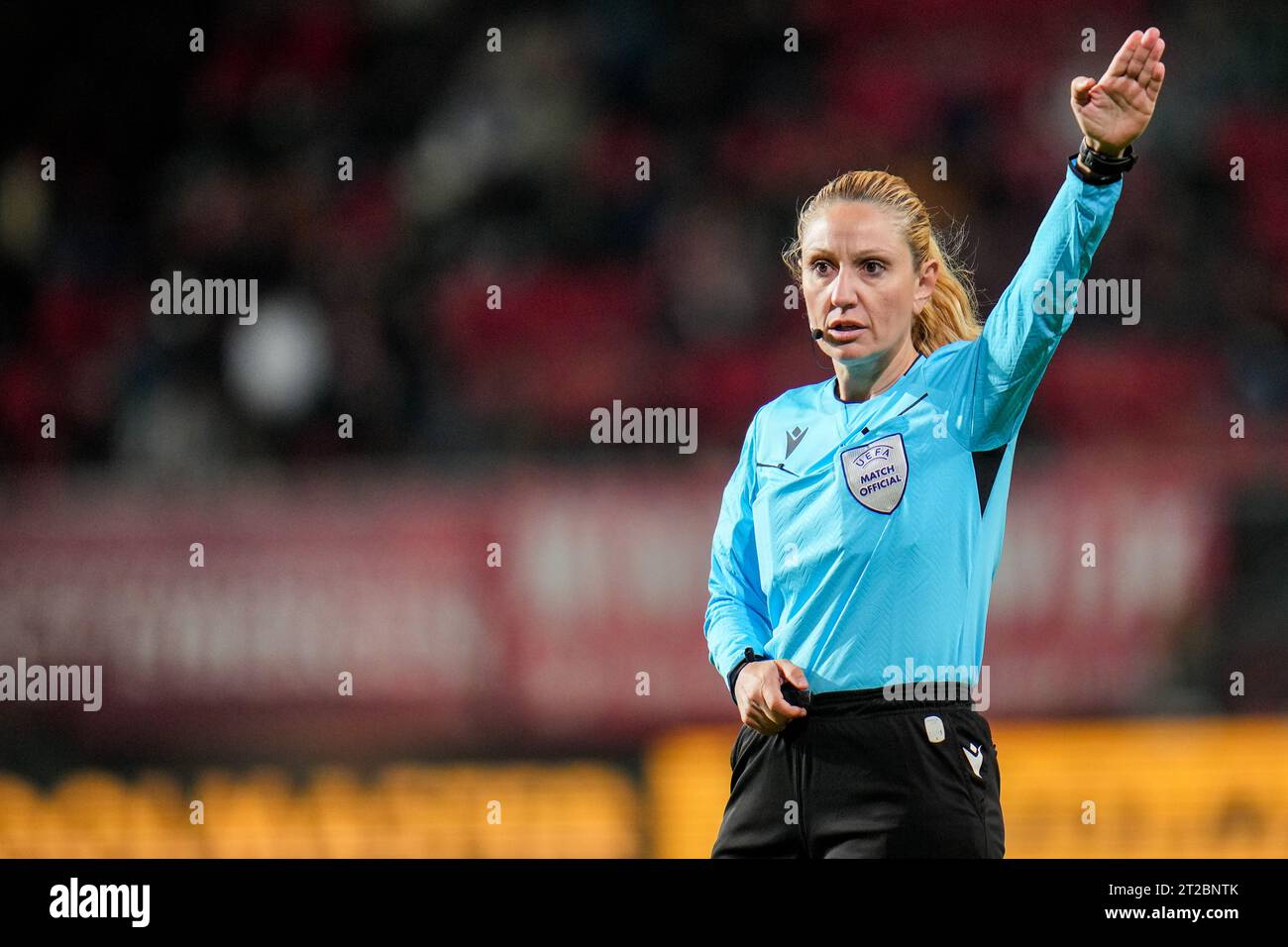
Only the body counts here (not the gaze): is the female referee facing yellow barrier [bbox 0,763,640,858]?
no

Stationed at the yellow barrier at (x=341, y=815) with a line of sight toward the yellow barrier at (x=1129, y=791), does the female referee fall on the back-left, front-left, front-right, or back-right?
front-right

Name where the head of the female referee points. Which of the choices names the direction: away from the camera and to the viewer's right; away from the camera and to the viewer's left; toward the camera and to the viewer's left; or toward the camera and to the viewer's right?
toward the camera and to the viewer's left

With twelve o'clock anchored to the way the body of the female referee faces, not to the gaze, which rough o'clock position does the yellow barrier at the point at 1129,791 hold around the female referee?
The yellow barrier is roughly at 5 o'clock from the female referee.

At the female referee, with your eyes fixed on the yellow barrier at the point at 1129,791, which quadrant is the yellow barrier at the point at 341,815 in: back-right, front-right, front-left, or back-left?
front-left
